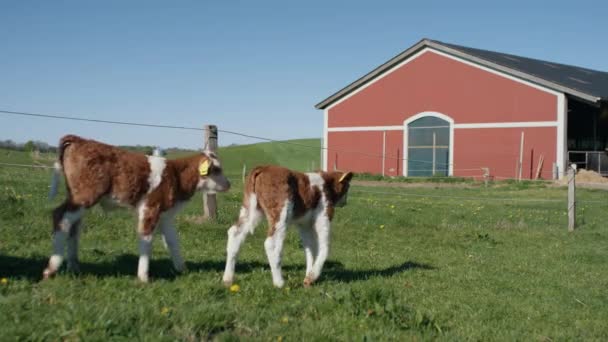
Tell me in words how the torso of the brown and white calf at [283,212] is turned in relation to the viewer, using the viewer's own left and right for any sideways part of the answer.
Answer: facing away from the viewer and to the right of the viewer

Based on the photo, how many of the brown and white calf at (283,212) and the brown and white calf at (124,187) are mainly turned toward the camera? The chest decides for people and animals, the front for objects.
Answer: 0

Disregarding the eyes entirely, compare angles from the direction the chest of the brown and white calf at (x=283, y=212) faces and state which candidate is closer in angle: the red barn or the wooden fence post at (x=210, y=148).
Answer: the red barn

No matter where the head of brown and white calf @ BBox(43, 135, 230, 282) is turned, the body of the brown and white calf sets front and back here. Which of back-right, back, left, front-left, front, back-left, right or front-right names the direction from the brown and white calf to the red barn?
front-left

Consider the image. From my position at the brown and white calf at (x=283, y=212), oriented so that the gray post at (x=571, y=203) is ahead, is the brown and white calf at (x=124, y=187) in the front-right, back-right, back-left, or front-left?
back-left

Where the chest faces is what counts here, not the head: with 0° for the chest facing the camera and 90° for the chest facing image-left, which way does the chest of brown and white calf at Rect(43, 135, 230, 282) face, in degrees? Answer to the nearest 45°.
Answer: approximately 270°

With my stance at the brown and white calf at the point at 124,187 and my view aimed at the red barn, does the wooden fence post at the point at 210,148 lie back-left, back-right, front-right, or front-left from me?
front-left

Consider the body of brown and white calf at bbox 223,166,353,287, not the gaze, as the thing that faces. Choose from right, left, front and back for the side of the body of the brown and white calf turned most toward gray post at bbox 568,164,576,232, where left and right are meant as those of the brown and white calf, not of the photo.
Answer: front

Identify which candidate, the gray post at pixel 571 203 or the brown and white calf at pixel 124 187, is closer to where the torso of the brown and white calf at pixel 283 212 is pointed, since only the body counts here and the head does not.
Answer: the gray post
